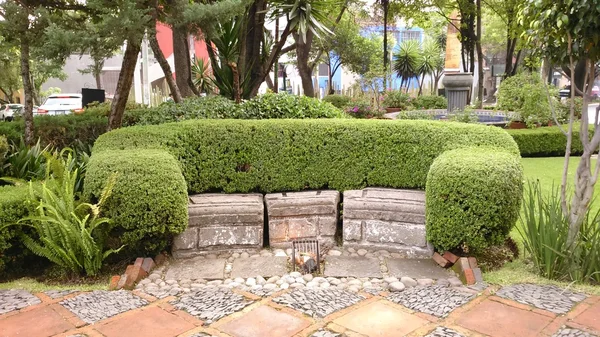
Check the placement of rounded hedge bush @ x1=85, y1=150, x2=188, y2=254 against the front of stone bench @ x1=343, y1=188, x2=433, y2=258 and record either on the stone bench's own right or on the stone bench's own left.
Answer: on the stone bench's own right

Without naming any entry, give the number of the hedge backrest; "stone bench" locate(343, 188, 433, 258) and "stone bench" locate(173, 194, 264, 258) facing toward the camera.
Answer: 3

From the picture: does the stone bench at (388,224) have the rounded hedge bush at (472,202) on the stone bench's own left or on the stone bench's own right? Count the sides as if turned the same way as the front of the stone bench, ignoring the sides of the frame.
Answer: on the stone bench's own left

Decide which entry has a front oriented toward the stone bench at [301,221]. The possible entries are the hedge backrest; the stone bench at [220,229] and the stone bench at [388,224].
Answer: the hedge backrest

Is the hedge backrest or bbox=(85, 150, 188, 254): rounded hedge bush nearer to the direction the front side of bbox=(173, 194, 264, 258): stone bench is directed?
the rounded hedge bush

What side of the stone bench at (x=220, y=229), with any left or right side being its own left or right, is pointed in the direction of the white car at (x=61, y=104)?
back

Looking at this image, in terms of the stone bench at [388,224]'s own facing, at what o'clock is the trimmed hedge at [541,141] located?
The trimmed hedge is roughly at 7 o'clock from the stone bench.

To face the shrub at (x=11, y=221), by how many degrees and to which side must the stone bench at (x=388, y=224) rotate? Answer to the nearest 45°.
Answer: approximately 90° to its right

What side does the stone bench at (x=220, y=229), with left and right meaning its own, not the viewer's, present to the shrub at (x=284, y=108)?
back

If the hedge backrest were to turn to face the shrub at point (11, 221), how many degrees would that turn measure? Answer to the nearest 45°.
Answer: approximately 45° to its right

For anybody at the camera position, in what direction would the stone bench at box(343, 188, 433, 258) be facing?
facing the viewer

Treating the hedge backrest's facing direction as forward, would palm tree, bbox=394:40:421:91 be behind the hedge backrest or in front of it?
behind

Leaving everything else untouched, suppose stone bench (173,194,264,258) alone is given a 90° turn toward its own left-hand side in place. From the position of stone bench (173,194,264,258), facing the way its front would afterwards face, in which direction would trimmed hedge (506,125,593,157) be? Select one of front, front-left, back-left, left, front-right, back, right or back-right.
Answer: front-left

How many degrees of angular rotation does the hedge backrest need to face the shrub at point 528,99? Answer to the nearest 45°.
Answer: approximately 135° to its left

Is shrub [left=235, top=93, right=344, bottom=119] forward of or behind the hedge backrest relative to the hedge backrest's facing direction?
behind

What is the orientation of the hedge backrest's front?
toward the camera

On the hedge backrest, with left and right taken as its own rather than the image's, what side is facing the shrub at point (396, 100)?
back
